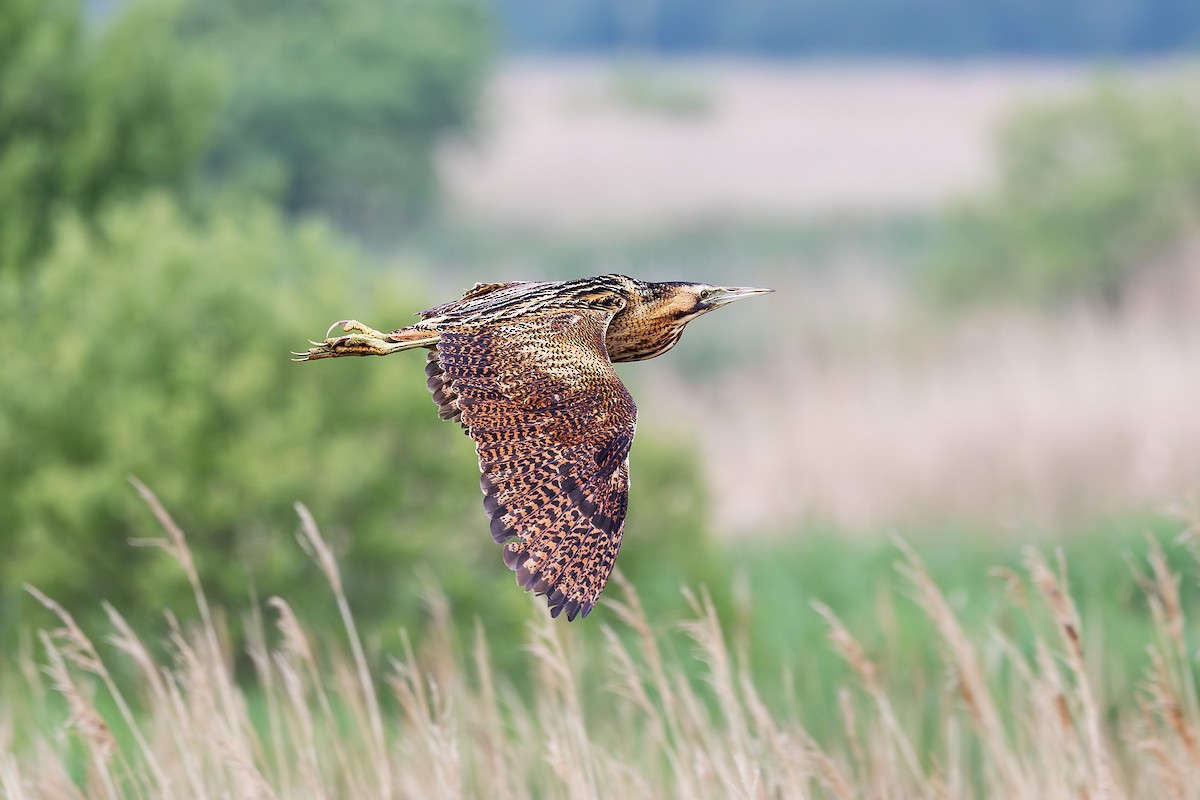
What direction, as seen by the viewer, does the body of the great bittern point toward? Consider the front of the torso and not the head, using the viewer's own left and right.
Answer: facing to the right of the viewer
